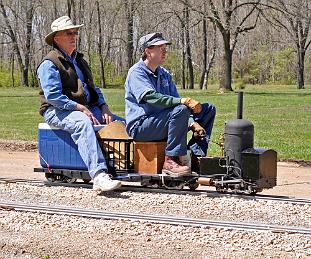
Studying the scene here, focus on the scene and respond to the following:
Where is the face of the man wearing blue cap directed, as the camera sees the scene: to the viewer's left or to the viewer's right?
to the viewer's right

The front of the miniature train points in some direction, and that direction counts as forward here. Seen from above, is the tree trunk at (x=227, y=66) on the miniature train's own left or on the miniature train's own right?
on the miniature train's own left

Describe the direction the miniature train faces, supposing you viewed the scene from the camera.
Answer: facing to the right of the viewer

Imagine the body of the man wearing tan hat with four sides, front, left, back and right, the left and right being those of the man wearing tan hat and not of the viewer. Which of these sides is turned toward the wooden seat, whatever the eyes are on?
front

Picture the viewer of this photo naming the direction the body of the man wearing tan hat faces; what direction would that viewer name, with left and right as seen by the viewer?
facing the viewer and to the right of the viewer

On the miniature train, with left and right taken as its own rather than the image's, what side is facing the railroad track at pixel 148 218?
right
